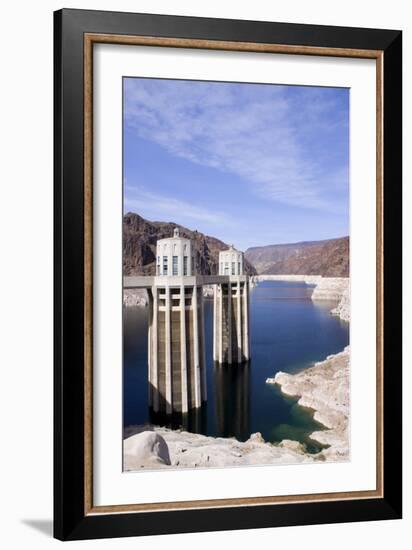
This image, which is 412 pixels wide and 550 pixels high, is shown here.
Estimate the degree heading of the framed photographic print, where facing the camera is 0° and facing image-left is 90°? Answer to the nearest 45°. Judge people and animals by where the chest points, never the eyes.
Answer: approximately 315°
